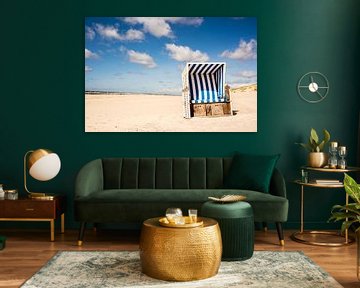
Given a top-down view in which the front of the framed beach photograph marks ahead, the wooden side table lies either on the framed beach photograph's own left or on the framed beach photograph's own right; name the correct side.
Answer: on the framed beach photograph's own right

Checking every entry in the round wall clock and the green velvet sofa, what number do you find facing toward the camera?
2

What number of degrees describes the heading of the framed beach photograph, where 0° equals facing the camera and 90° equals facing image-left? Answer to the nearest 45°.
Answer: approximately 0°

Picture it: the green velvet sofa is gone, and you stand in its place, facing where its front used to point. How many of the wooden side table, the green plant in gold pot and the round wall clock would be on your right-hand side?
1

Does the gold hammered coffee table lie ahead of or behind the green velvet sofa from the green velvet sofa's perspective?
ahead

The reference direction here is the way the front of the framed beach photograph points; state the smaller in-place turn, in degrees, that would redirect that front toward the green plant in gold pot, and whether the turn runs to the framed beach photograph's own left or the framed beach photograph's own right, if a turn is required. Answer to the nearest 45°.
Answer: approximately 90° to the framed beach photograph's own left
